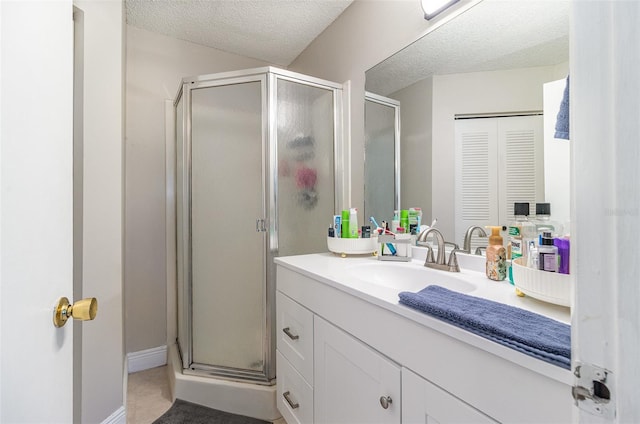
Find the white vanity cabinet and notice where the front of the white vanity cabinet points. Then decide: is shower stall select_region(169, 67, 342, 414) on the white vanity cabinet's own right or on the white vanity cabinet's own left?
on the white vanity cabinet's own right

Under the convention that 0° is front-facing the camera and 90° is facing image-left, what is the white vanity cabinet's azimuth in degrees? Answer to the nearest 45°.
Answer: approximately 45°

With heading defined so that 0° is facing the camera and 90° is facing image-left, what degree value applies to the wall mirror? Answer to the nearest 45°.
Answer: approximately 45°
